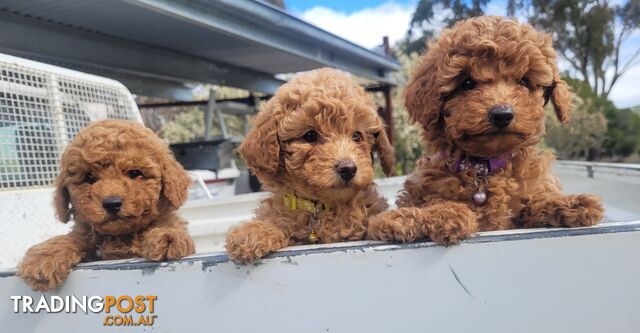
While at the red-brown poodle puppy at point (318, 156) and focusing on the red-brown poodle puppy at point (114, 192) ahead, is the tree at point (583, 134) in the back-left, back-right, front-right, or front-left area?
back-right

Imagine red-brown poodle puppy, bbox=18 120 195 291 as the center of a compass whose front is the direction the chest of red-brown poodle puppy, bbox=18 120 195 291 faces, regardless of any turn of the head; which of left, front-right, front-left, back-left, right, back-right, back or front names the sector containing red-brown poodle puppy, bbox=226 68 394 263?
front-left

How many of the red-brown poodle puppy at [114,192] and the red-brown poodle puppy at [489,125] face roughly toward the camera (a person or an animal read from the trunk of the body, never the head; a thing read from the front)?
2

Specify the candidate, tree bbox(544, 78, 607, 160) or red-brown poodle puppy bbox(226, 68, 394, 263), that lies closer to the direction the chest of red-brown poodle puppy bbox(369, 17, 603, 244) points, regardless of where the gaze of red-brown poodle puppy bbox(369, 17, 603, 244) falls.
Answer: the red-brown poodle puppy

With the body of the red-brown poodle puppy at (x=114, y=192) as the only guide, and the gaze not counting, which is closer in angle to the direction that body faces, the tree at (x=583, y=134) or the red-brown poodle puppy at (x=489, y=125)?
the red-brown poodle puppy

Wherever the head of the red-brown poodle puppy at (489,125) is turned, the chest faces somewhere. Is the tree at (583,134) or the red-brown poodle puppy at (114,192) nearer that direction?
the red-brown poodle puppy

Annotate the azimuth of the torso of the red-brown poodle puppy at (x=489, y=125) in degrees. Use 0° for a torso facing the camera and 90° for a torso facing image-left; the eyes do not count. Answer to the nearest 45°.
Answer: approximately 0°

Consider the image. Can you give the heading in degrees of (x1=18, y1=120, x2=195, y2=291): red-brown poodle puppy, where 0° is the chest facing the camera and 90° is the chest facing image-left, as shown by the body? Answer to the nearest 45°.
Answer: approximately 0°

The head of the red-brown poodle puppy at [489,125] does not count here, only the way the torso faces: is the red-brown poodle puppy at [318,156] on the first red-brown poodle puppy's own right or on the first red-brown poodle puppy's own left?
on the first red-brown poodle puppy's own right

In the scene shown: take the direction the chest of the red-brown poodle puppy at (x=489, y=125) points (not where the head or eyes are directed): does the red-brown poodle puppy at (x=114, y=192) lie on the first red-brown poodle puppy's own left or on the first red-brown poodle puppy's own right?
on the first red-brown poodle puppy's own right

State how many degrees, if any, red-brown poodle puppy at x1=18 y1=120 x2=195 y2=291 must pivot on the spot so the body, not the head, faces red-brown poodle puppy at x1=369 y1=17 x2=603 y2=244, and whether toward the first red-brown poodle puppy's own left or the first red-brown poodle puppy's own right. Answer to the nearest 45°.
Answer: approximately 45° to the first red-brown poodle puppy's own left
